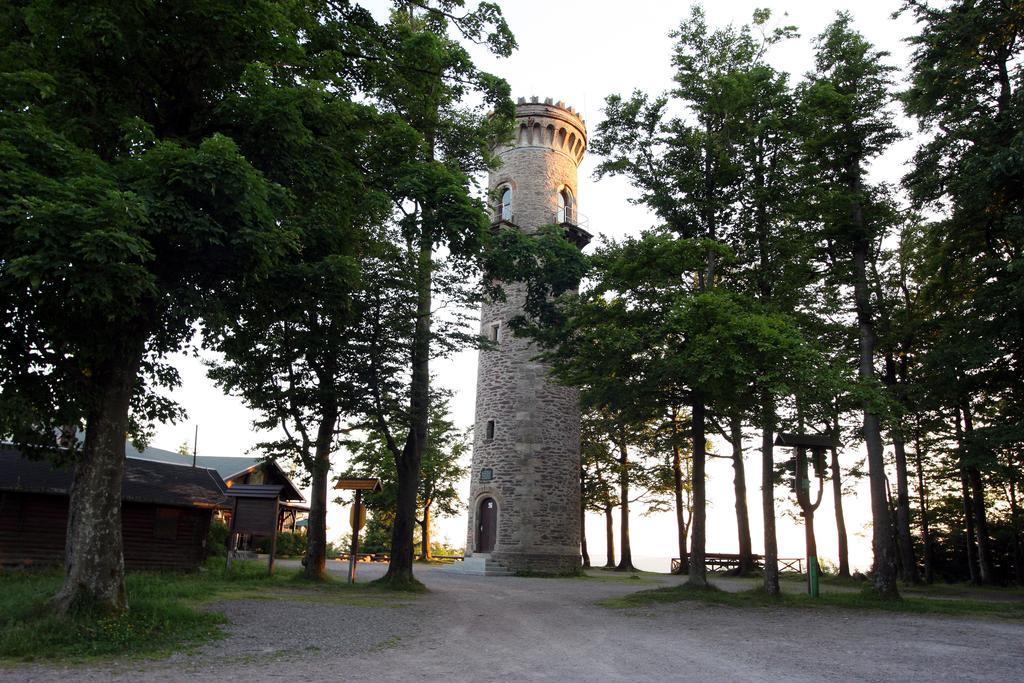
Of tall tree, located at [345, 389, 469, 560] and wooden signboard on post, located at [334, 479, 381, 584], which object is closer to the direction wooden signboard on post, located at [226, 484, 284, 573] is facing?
the wooden signboard on post

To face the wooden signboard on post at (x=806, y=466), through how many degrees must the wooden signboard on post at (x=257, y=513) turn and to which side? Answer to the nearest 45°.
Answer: approximately 90° to its left

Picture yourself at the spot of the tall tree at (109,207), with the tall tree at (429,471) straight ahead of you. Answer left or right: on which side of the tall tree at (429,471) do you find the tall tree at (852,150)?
right

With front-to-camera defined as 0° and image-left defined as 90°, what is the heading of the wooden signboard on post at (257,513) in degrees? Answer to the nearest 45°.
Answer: approximately 45°

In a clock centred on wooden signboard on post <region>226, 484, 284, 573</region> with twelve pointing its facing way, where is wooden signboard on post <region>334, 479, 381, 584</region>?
wooden signboard on post <region>334, 479, 381, 584</region> is roughly at 9 o'clock from wooden signboard on post <region>226, 484, 284, 573</region>.

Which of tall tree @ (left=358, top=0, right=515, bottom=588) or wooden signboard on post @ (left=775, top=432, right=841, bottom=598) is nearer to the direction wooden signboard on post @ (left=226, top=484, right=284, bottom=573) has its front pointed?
the tall tree

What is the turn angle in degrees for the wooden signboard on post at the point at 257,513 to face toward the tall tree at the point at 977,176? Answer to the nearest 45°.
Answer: approximately 90° to its left

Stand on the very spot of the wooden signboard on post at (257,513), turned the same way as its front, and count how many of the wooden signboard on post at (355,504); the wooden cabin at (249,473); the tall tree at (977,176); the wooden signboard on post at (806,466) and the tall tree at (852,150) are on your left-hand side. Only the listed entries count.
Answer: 4
